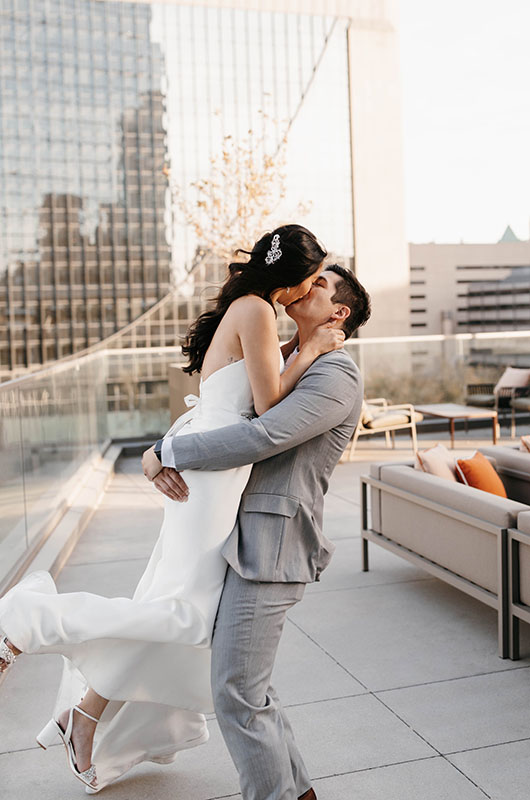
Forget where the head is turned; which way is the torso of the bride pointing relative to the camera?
to the viewer's right

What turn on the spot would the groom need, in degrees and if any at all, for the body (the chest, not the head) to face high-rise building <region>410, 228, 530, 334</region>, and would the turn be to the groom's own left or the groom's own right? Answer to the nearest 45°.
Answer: approximately 90° to the groom's own right

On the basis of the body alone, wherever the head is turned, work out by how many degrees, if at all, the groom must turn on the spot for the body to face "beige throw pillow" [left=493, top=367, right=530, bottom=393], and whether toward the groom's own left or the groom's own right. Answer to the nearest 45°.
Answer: approximately 90° to the groom's own right

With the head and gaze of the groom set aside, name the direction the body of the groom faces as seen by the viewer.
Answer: to the viewer's left

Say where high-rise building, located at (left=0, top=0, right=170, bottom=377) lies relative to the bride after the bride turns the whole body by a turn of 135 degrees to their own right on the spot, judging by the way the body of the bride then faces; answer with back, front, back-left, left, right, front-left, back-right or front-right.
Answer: back-right

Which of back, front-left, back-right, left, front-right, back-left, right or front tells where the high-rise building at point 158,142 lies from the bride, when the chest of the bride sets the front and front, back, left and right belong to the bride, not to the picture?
left
